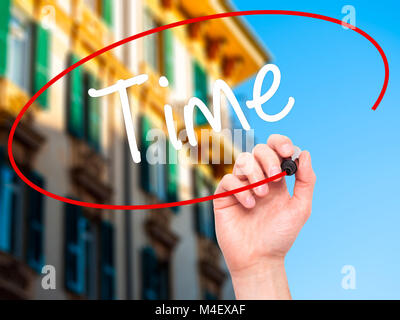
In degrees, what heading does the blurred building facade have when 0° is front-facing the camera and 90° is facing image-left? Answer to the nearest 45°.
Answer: approximately 315°
